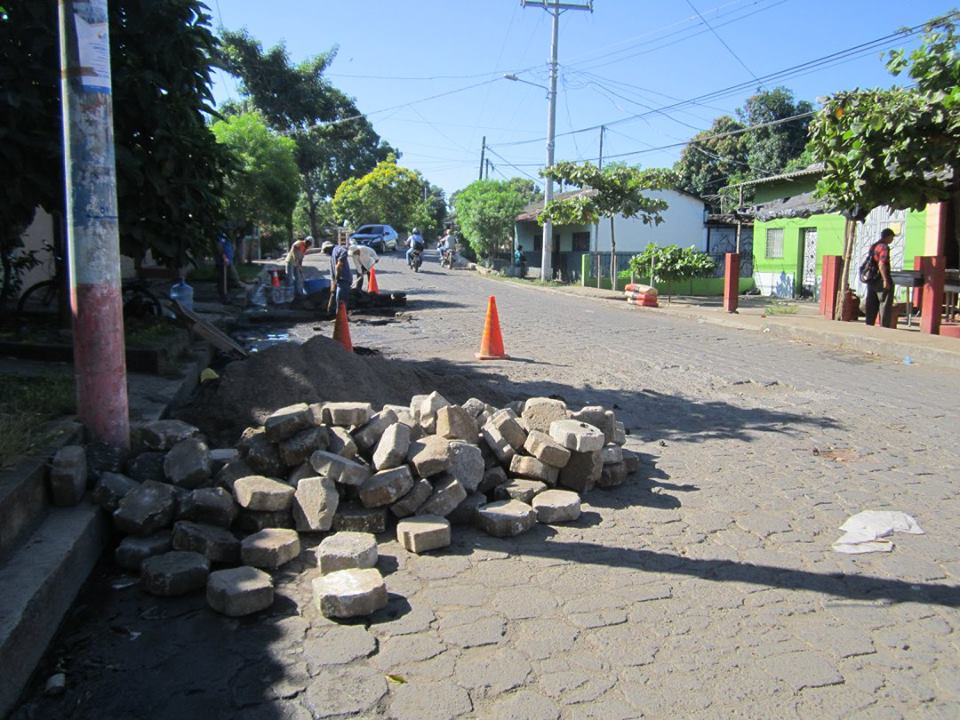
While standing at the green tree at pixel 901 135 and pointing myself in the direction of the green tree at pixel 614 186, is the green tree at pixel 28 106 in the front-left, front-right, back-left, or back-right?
back-left
